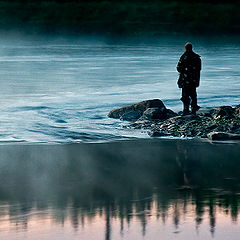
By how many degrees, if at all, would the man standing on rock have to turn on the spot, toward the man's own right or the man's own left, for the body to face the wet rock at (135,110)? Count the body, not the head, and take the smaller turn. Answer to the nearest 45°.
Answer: approximately 45° to the man's own left
